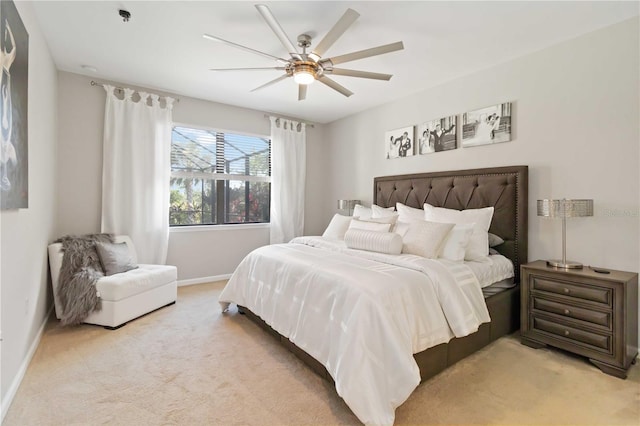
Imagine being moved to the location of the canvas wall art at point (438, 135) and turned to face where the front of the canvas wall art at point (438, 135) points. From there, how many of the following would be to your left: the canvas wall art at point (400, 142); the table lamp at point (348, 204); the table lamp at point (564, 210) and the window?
1

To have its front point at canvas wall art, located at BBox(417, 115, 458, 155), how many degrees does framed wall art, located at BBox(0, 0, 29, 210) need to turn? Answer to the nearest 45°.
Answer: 0° — it already faces it

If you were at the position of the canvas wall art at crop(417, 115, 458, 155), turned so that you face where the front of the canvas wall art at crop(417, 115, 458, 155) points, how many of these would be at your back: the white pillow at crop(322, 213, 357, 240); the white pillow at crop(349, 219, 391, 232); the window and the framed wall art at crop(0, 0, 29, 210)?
0

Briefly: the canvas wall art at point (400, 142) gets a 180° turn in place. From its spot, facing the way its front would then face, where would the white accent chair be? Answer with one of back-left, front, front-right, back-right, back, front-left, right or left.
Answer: back

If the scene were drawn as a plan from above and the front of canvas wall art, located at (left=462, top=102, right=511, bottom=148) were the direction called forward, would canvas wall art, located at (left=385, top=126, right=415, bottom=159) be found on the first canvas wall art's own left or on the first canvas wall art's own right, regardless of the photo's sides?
on the first canvas wall art's own right

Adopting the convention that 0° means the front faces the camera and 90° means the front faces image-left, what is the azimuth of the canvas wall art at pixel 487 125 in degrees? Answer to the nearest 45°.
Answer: approximately 45°

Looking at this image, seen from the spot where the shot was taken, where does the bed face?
facing the viewer and to the left of the viewer

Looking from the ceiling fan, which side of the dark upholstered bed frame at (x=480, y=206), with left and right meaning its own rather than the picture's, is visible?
front

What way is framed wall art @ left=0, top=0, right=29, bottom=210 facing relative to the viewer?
to the viewer's right

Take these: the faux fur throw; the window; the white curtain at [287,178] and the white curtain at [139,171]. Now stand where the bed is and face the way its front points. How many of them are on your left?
0

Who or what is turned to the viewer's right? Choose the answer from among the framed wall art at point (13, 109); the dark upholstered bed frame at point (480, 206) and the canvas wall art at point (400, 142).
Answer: the framed wall art at point (13, 109)

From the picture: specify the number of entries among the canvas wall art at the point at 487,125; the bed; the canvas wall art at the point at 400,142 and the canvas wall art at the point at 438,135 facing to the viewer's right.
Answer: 0

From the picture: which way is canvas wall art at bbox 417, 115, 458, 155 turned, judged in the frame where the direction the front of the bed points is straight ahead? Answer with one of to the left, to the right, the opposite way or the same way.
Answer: the same way

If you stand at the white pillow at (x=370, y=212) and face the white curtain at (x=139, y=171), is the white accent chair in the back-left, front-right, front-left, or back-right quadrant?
front-left

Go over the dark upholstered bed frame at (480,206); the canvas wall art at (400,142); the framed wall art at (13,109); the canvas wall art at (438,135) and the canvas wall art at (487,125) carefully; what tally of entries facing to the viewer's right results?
1

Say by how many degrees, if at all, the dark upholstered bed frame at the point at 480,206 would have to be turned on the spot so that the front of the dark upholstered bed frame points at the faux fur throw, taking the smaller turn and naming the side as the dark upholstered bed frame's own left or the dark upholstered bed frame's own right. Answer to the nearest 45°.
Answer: approximately 45° to the dark upholstered bed frame's own right
